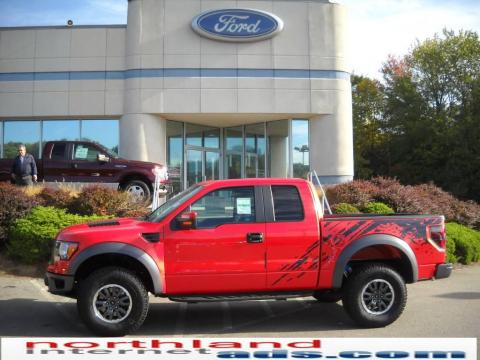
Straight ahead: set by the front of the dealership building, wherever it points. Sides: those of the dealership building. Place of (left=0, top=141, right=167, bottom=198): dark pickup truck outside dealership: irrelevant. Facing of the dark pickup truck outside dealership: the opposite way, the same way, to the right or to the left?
to the left

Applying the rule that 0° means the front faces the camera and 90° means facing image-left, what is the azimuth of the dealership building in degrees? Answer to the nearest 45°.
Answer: approximately 0°

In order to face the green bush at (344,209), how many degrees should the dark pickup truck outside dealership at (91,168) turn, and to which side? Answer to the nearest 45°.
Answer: approximately 45° to its right

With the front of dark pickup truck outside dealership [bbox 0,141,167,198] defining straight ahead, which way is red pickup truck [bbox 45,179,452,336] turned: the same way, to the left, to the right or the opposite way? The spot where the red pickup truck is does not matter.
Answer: the opposite way

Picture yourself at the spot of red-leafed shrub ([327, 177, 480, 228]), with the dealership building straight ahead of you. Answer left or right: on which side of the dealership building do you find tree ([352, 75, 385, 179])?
right

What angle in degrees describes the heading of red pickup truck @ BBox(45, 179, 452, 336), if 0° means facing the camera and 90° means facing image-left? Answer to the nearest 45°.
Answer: approximately 90°

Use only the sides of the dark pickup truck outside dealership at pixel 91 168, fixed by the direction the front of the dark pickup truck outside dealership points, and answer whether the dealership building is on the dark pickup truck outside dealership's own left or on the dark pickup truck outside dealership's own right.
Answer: on the dark pickup truck outside dealership's own left

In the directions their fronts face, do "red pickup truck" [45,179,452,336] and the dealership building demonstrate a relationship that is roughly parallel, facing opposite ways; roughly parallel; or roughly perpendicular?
roughly perpendicular

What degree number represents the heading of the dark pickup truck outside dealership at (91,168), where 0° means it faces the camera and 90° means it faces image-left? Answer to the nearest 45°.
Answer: approximately 270°
